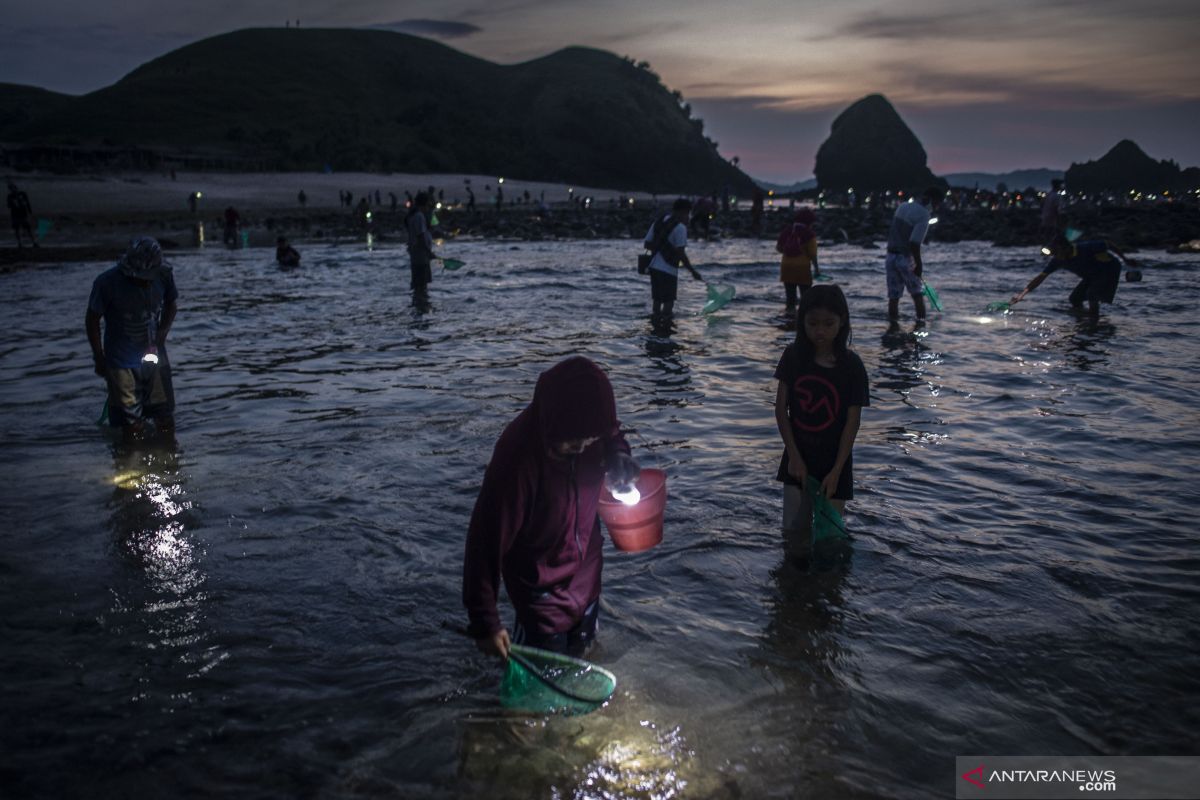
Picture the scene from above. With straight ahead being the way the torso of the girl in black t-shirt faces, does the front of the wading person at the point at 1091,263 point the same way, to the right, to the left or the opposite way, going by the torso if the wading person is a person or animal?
to the right

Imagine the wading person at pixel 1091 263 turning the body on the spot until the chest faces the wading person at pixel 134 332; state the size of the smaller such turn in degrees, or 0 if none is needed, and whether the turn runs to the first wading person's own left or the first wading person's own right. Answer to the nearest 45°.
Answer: approximately 45° to the first wading person's own left

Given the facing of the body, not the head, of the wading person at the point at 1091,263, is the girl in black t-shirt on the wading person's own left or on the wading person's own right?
on the wading person's own left

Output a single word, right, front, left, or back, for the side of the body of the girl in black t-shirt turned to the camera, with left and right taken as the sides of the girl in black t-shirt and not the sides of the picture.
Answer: front

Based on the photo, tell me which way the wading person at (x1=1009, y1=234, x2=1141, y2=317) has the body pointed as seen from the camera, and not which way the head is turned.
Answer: to the viewer's left

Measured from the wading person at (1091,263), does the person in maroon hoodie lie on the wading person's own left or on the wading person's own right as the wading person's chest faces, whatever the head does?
on the wading person's own left

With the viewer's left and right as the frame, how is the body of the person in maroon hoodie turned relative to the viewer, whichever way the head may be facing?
facing the viewer and to the right of the viewer

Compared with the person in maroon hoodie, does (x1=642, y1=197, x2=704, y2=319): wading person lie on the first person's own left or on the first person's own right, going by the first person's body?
on the first person's own left

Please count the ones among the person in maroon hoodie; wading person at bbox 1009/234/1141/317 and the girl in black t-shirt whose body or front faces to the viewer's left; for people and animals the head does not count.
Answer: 1

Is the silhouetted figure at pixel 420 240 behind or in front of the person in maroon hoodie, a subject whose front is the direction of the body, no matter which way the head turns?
behind

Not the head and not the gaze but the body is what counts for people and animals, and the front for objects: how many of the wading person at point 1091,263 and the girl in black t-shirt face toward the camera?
1

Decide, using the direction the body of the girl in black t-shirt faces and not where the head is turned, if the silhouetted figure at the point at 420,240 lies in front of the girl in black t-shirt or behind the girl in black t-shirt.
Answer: behind

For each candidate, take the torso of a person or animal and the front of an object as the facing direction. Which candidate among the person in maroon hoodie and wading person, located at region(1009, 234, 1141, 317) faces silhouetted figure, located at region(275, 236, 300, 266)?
the wading person

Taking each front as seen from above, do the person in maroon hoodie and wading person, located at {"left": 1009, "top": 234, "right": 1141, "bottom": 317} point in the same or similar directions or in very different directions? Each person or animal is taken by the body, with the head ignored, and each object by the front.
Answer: very different directions
